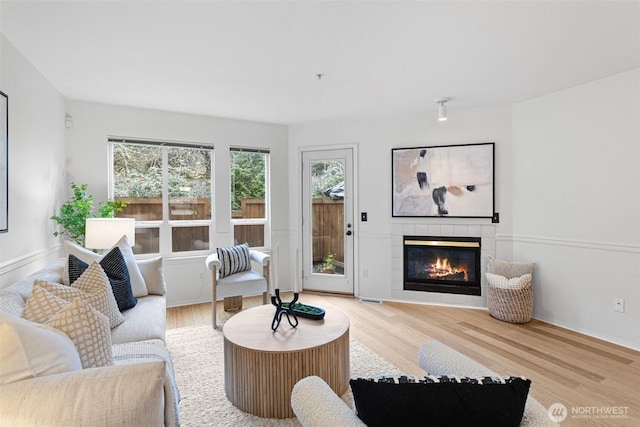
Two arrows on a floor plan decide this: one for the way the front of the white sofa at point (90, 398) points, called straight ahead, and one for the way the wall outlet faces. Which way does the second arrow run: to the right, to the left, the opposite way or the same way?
the opposite way

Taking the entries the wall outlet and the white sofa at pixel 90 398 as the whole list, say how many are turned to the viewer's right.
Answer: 1

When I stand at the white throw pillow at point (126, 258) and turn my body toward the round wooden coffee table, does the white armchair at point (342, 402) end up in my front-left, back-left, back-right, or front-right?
front-right

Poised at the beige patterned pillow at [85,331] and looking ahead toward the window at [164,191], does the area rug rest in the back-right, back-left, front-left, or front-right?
front-right

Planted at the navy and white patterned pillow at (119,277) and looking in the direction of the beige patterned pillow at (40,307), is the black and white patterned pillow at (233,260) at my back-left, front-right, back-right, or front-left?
back-left

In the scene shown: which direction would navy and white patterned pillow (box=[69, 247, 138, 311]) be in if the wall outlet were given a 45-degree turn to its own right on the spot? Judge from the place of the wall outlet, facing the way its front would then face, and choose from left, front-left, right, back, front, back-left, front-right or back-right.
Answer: front

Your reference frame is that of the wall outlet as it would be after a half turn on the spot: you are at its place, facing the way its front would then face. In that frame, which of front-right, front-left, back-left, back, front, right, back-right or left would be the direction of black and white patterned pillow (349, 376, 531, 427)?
back

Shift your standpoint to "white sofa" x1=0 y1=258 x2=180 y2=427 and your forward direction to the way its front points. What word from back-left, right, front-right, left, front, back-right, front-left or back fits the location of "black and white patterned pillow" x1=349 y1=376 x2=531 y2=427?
front-right

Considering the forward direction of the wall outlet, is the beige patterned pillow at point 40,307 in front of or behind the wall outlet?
in front

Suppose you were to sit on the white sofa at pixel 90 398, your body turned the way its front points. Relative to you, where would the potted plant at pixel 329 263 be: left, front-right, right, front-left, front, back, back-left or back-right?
front-left

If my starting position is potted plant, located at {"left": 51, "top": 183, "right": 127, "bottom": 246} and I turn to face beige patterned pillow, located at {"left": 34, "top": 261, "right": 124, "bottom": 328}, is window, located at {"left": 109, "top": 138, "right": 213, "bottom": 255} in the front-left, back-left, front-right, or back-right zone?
back-left

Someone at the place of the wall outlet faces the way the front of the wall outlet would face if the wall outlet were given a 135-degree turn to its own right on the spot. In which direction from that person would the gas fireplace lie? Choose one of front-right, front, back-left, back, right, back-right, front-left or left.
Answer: front-left

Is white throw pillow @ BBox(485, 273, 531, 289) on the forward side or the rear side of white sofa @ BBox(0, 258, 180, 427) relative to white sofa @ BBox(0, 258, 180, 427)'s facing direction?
on the forward side

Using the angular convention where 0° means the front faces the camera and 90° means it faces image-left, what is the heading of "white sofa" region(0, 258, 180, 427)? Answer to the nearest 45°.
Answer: approximately 270°

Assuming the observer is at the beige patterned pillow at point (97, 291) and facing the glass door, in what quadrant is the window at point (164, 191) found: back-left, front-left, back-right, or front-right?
front-left

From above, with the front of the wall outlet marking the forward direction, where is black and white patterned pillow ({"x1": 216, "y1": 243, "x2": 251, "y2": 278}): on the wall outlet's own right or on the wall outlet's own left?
on the wall outlet's own right

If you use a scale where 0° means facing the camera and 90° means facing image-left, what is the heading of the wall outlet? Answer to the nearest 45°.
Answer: approximately 0°
